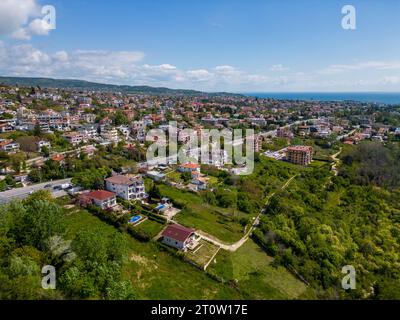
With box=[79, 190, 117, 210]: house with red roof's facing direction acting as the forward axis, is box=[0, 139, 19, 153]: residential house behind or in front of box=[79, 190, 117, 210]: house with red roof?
behind

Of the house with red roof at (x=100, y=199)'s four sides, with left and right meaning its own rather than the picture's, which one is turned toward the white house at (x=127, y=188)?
left

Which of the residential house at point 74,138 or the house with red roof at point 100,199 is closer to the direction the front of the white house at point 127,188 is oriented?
the house with red roof

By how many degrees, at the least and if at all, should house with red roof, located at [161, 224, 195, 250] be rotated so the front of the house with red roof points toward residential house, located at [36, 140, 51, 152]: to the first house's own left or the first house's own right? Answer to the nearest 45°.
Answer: approximately 180°

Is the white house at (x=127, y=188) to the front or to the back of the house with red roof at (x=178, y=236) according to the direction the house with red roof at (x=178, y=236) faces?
to the back

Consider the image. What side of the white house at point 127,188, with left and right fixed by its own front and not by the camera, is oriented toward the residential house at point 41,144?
back

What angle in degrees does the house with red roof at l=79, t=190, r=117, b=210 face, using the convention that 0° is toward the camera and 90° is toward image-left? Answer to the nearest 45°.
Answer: approximately 315°

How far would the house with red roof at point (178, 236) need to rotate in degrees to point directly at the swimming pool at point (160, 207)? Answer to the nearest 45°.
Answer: approximately 135° to its left

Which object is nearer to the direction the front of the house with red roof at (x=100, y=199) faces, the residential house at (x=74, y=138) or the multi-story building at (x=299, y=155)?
the multi-story building

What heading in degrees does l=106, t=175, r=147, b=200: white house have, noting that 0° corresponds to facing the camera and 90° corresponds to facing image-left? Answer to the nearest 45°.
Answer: approximately 315°
